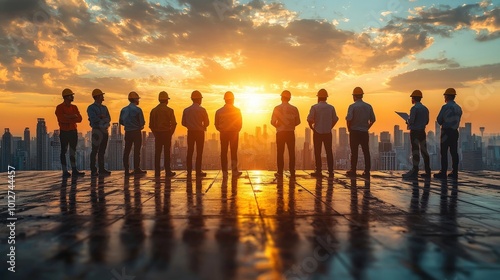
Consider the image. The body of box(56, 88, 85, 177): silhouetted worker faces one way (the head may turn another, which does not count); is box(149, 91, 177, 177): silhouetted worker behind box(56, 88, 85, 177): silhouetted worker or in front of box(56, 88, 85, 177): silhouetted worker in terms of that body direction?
in front

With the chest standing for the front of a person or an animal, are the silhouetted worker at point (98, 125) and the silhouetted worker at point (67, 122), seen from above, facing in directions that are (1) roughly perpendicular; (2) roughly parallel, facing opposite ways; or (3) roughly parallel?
roughly parallel

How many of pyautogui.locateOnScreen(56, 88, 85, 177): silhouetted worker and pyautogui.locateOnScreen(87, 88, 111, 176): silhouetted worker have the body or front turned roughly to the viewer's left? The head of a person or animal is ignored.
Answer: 0

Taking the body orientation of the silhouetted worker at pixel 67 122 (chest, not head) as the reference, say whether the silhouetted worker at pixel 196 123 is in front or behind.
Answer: in front
